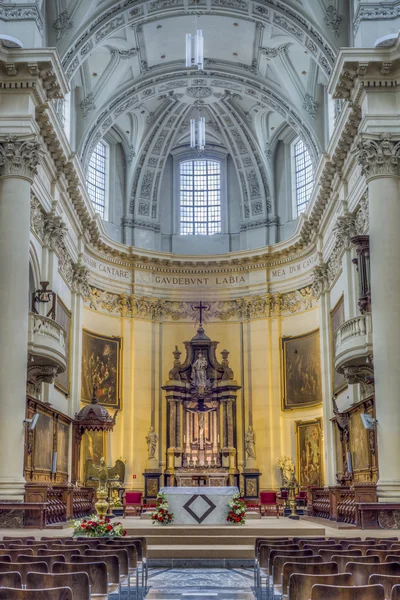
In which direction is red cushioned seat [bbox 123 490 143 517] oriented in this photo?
toward the camera

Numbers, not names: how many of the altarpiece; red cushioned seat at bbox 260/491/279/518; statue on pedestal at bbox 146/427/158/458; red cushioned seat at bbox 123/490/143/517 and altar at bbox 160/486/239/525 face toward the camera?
5

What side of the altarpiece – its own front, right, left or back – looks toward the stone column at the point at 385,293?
front

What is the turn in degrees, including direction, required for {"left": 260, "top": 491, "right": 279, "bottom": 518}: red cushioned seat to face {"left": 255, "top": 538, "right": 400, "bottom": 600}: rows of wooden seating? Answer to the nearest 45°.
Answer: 0° — it already faces it

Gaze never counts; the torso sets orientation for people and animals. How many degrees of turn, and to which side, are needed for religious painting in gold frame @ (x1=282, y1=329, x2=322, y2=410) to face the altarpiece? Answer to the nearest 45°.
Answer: approximately 45° to its right

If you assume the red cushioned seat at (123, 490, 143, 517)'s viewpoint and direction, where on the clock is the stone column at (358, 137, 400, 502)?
The stone column is roughly at 11 o'clock from the red cushioned seat.

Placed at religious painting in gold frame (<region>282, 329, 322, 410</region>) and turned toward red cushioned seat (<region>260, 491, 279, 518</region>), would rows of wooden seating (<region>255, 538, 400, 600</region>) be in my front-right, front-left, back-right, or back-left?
front-left

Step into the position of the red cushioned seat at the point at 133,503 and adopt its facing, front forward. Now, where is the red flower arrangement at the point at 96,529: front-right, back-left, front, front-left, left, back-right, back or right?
front

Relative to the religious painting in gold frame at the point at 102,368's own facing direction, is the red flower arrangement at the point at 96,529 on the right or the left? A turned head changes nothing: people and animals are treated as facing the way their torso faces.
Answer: on its right

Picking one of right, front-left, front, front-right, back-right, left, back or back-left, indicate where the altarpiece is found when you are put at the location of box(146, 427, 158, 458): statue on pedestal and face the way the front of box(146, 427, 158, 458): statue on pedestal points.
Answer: left

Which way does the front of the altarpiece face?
toward the camera

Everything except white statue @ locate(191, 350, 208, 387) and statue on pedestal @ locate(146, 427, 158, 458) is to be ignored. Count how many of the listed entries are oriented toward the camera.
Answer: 2

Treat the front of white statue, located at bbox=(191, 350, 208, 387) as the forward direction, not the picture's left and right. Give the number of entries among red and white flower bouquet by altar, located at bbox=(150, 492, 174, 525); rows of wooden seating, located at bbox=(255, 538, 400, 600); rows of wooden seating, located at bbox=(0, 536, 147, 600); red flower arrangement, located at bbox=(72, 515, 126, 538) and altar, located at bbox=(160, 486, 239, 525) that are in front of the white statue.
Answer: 5

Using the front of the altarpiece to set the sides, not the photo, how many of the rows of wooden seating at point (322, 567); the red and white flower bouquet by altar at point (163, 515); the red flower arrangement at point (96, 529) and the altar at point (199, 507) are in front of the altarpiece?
4

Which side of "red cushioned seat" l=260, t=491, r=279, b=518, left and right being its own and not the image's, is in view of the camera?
front

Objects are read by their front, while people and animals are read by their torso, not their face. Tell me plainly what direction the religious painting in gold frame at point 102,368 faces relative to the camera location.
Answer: facing the viewer and to the right of the viewer
